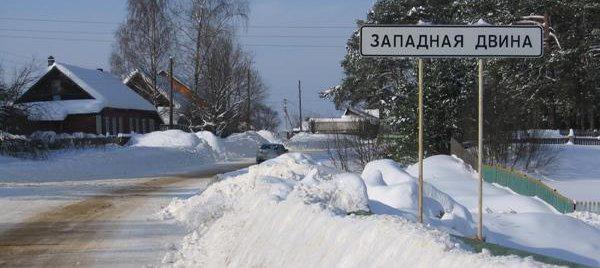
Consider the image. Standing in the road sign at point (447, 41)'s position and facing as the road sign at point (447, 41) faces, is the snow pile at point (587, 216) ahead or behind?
behind

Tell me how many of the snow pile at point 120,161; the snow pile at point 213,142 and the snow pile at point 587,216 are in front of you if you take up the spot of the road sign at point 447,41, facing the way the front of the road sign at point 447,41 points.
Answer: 0

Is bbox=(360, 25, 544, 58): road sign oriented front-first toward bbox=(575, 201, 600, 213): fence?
no

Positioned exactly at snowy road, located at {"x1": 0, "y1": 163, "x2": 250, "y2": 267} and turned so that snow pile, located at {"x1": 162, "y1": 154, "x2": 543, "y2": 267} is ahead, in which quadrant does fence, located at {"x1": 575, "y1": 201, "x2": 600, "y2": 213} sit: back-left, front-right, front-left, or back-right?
front-left

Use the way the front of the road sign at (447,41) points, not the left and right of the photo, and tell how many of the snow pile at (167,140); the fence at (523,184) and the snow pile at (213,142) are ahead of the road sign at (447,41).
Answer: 0

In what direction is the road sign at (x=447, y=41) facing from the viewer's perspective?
toward the camera

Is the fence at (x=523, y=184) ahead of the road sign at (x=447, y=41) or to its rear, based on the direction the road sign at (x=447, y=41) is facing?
to the rear

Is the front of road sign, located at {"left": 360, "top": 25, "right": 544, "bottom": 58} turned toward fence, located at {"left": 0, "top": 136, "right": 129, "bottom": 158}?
no

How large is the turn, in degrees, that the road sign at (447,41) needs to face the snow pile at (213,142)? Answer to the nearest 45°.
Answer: approximately 135° to its right

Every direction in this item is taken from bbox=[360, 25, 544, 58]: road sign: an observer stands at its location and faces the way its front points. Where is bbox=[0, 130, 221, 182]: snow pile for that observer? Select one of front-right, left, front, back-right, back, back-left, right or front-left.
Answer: back-right
